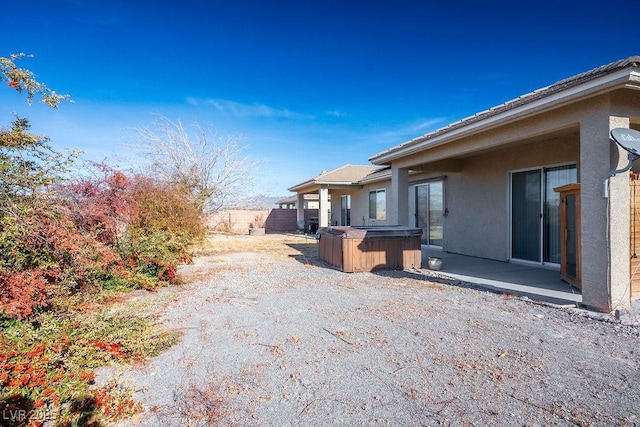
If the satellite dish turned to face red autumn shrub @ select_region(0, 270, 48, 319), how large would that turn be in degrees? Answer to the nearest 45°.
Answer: approximately 90° to its right
